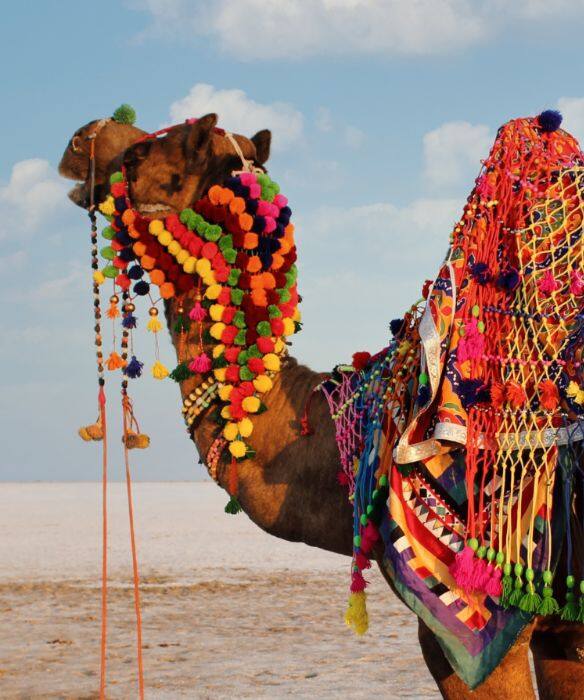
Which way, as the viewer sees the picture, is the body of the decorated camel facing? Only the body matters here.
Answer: to the viewer's left
